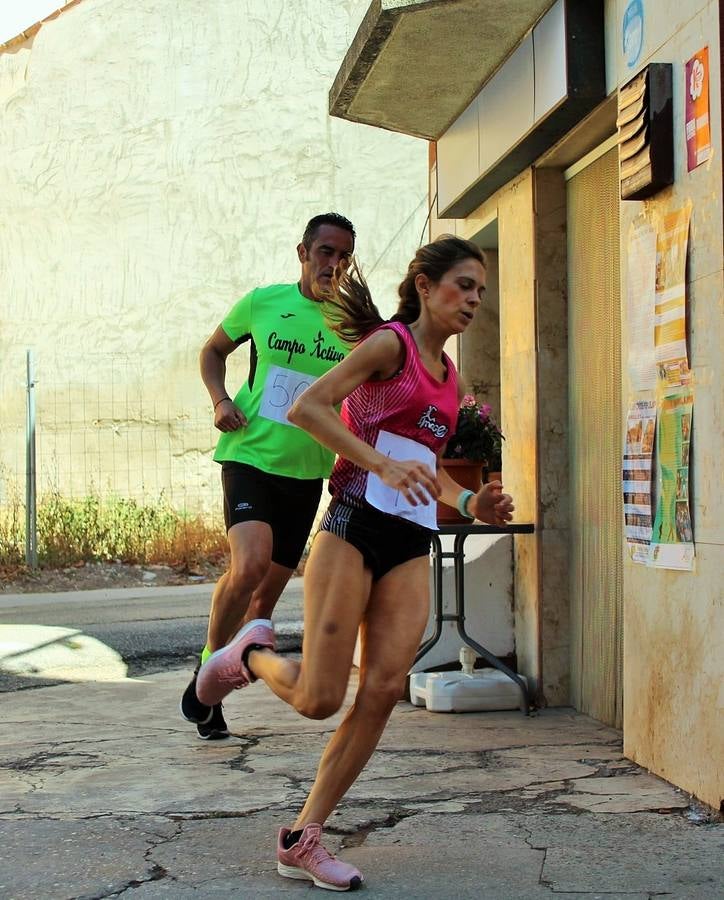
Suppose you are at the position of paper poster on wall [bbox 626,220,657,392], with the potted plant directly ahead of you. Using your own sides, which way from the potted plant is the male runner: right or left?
left

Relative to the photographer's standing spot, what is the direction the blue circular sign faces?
facing to the left of the viewer

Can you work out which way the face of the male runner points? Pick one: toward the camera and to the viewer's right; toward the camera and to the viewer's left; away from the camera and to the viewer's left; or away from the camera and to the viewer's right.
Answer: toward the camera and to the viewer's right

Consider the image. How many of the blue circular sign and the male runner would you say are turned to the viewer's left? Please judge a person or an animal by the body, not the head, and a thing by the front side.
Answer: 1

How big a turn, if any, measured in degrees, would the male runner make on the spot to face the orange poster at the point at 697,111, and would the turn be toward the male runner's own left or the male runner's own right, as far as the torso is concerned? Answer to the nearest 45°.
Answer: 0° — they already face it
